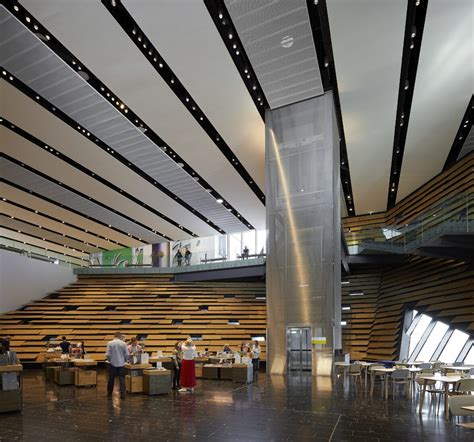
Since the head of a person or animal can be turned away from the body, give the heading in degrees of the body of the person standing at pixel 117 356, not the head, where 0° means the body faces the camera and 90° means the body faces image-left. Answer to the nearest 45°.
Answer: approximately 180°

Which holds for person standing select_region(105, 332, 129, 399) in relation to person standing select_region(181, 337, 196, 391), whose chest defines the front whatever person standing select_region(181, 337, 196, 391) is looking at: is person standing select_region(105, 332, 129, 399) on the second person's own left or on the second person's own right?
on the second person's own left

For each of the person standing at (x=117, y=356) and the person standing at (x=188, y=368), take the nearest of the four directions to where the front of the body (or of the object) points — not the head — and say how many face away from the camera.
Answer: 2

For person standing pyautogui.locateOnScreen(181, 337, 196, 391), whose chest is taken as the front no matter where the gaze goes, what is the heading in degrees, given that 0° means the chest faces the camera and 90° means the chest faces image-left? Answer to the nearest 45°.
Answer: approximately 180°

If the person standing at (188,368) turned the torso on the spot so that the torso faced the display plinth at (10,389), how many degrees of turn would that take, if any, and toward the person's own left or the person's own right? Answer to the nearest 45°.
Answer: approximately 135° to the person's own left

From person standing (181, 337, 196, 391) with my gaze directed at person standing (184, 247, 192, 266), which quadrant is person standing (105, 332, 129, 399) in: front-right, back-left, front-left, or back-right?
back-left

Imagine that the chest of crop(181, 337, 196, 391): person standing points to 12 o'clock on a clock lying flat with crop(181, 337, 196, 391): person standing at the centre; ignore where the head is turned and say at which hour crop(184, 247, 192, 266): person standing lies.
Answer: crop(184, 247, 192, 266): person standing is roughly at 12 o'clock from crop(181, 337, 196, 391): person standing.
